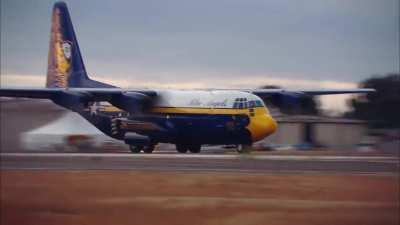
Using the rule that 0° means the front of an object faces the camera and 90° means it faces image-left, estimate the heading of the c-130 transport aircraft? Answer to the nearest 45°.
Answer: approximately 315°
